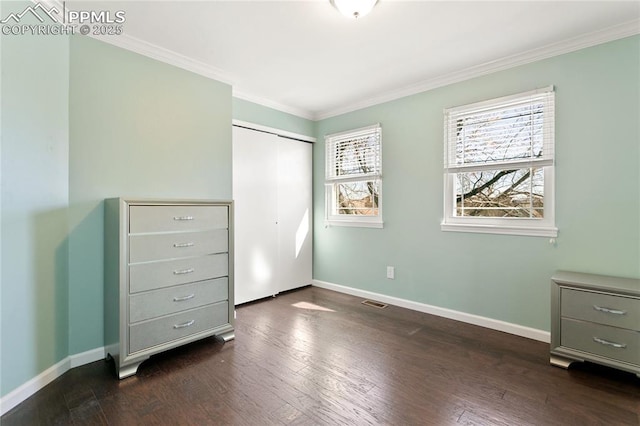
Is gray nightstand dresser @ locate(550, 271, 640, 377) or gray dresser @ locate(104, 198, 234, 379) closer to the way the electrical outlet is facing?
the gray dresser

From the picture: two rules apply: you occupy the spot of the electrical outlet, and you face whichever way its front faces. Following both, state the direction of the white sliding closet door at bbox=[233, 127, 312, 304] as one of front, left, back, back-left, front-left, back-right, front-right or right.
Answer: front-right

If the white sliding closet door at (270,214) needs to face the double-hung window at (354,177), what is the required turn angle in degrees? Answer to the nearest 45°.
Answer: approximately 45° to its left

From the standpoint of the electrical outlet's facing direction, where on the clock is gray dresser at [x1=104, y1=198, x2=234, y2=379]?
The gray dresser is roughly at 12 o'clock from the electrical outlet.

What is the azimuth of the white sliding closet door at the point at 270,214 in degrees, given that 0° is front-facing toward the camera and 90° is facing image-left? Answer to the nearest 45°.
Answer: approximately 315°

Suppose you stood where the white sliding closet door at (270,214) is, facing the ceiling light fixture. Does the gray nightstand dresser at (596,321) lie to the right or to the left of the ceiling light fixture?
left

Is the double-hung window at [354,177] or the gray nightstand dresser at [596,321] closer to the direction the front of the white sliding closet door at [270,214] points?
the gray nightstand dresser

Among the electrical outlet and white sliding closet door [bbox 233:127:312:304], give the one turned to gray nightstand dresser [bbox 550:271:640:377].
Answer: the white sliding closet door

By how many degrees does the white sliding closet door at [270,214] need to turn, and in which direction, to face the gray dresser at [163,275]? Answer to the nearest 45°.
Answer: approximately 90° to its right

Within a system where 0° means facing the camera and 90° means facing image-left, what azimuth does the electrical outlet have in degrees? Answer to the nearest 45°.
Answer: approximately 45°
